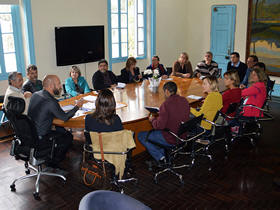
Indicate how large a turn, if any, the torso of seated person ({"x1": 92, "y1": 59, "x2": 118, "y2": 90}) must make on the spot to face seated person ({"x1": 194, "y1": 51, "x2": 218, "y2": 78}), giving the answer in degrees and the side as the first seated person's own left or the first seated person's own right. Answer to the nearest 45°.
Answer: approximately 90° to the first seated person's own left

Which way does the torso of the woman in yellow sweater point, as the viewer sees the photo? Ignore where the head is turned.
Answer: to the viewer's left

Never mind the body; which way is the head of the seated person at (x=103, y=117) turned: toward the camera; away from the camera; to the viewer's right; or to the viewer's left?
away from the camera

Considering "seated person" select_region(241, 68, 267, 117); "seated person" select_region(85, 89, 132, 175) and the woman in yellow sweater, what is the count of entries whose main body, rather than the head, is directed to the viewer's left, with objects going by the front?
2

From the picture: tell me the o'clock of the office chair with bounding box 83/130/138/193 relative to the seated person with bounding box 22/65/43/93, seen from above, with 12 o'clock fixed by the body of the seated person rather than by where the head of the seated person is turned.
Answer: The office chair is roughly at 1 o'clock from the seated person.

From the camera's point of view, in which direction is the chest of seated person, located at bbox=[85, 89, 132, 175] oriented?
away from the camera

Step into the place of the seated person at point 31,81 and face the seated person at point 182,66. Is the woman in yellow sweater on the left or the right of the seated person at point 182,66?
right

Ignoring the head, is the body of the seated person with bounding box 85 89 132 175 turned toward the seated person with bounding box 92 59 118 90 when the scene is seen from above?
yes

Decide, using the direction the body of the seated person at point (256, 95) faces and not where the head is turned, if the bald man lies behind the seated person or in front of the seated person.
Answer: in front

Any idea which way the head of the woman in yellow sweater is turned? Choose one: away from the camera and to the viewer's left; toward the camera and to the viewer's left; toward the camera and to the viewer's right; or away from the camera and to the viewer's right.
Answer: away from the camera and to the viewer's left

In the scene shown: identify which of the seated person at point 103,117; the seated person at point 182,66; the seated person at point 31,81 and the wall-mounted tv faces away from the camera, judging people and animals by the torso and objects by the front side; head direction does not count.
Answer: the seated person at point 103,117

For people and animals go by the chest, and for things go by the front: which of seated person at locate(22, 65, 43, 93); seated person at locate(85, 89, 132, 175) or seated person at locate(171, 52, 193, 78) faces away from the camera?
seated person at locate(85, 89, 132, 175)

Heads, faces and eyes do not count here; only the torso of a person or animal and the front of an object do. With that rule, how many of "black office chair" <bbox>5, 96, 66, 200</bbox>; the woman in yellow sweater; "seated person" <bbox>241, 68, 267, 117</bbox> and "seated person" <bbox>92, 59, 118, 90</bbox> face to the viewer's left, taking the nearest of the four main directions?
2
